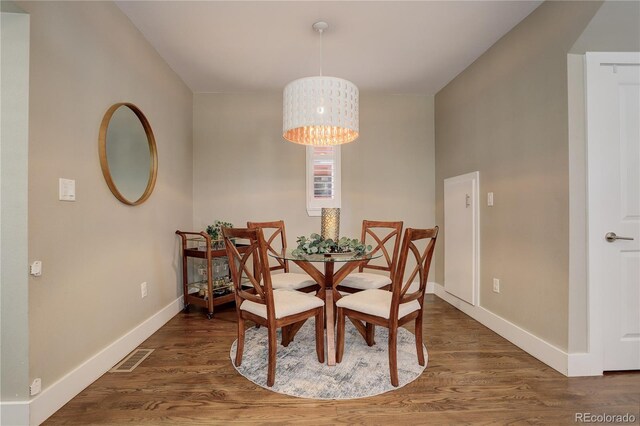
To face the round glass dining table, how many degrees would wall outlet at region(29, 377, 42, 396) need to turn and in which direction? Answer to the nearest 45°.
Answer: approximately 45° to its left

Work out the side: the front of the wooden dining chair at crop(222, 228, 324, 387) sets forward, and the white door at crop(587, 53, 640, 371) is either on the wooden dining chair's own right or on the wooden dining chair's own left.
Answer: on the wooden dining chair's own right

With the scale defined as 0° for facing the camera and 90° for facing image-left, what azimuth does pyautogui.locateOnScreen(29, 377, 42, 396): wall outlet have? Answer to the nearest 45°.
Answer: approximately 315°

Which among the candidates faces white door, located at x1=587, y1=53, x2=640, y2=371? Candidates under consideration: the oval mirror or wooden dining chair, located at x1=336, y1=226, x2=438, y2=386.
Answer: the oval mirror

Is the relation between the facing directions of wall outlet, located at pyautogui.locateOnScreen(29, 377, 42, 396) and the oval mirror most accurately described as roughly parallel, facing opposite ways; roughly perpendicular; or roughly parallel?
roughly parallel

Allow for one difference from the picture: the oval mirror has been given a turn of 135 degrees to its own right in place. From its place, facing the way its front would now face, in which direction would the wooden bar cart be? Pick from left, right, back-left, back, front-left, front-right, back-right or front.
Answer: back-right

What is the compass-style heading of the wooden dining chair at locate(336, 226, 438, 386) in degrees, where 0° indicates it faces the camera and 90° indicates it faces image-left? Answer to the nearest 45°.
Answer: approximately 135°

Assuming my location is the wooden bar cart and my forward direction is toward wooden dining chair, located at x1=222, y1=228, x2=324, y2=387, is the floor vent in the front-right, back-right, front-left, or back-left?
front-right
